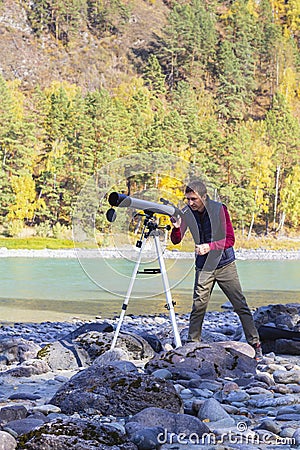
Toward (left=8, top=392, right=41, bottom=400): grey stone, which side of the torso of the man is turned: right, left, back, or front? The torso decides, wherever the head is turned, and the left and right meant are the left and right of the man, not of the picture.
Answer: front

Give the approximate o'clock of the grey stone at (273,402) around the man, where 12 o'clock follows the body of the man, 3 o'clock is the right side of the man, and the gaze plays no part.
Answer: The grey stone is roughly at 10 o'clock from the man.

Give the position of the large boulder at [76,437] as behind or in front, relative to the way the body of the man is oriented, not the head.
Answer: in front

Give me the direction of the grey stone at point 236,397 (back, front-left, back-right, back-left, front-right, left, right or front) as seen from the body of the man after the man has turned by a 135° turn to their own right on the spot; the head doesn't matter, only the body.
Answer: back

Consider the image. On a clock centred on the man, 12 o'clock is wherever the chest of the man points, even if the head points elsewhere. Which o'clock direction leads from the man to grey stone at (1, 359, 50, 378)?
The grey stone is roughly at 1 o'clock from the man.

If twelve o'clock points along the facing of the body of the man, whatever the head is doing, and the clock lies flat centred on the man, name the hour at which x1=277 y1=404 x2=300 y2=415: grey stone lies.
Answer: The grey stone is roughly at 10 o'clock from the man.

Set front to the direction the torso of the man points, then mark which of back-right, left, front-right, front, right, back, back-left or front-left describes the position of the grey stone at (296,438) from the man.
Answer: front-left

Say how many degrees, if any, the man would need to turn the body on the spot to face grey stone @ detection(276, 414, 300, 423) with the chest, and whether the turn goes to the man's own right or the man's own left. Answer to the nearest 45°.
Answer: approximately 45° to the man's own left

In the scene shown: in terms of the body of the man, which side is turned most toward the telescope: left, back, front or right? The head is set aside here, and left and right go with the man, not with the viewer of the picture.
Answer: front

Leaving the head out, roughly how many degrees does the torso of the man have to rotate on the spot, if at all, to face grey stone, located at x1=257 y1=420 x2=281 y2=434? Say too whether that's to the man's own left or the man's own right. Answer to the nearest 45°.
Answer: approximately 45° to the man's own left

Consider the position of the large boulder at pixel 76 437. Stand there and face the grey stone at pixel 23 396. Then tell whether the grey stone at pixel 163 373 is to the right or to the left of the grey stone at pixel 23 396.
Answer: right

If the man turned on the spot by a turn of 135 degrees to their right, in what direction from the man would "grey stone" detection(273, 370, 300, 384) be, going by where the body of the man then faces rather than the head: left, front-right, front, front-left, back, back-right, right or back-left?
back-right
